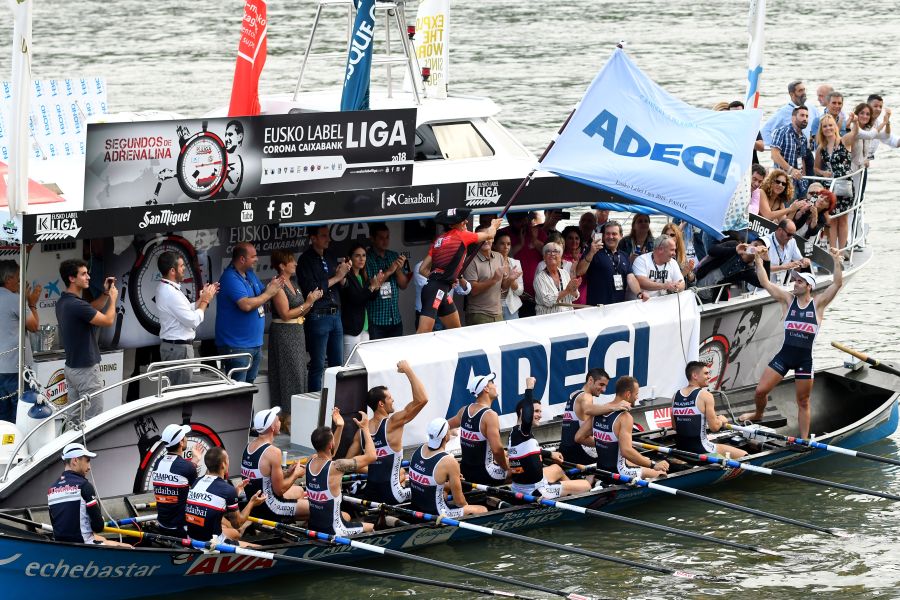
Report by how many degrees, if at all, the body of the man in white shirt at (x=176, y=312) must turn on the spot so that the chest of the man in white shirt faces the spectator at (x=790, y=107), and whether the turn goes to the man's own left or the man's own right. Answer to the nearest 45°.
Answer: approximately 45° to the man's own left

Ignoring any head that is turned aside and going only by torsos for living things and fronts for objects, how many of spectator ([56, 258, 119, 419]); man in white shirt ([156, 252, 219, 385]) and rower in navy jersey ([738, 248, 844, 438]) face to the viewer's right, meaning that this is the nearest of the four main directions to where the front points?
2

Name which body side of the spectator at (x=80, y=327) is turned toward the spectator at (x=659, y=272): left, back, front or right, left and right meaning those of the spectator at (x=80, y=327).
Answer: front

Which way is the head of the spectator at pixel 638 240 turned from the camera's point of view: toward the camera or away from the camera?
toward the camera

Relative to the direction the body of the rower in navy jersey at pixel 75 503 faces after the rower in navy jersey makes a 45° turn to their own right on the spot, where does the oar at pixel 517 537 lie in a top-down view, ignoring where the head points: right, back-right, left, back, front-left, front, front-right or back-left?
front

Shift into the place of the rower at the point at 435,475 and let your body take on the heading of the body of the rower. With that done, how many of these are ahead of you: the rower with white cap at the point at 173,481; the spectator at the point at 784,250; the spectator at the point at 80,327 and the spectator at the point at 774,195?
2

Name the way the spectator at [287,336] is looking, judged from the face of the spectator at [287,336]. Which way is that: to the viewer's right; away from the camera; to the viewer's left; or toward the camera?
to the viewer's right

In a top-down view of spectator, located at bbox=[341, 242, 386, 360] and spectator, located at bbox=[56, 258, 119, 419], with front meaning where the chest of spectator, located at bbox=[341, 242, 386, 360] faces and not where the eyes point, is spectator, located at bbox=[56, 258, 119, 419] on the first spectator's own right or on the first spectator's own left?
on the first spectator's own right

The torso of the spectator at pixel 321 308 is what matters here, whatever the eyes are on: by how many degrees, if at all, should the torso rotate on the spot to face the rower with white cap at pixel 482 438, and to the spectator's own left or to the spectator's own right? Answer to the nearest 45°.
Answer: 0° — they already face them

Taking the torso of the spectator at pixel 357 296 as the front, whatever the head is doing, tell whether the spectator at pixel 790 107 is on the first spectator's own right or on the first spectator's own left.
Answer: on the first spectator's own left

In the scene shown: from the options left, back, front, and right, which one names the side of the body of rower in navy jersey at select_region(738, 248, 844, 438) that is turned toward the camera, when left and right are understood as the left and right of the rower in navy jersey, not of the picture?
front

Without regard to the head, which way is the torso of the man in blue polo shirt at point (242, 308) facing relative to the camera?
to the viewer's right

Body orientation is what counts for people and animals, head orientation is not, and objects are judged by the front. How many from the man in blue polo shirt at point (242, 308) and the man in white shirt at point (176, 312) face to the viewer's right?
2

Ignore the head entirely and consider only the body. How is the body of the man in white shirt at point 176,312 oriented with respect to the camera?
to the viewer's right
